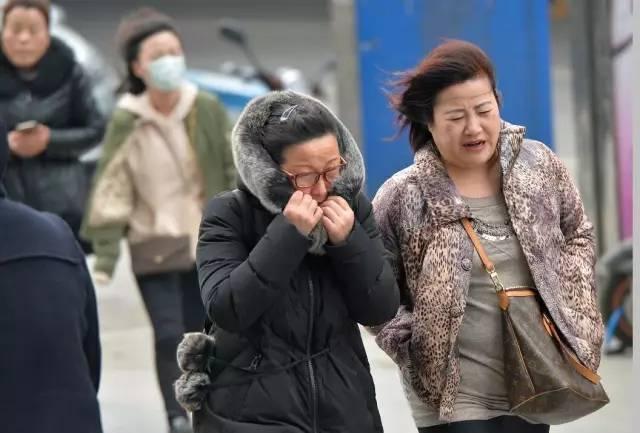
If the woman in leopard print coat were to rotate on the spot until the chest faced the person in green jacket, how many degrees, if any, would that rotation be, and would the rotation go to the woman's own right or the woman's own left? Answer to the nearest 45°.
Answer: approximately 135° to the woman's own right

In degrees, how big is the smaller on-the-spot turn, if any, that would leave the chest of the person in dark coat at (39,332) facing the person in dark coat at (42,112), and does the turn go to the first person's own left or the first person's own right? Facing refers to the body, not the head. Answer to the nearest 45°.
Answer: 0° — they already face them

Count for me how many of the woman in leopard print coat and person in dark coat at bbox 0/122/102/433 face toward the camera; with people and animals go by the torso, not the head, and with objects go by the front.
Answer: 1

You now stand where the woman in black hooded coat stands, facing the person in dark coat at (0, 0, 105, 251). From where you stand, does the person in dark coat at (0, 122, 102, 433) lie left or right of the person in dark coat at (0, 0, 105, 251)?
left

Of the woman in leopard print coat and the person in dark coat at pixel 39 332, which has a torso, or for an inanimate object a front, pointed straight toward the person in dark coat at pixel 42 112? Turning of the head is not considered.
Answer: the person in dark coat at pixel 39 332

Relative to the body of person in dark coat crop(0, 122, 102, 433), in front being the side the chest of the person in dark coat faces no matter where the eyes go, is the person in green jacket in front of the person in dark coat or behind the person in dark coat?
in front

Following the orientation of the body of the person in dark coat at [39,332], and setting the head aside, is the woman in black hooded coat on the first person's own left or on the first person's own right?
on the first person's own right

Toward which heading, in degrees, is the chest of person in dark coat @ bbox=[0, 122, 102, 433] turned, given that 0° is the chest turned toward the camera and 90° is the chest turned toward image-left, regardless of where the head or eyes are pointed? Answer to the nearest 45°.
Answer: approximately 180°

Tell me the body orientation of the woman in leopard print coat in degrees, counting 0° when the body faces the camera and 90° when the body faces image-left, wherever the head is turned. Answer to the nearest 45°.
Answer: approximately 0°
